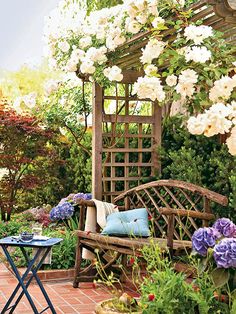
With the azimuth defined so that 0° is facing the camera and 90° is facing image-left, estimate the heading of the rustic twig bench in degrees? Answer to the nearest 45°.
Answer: approximately 45°

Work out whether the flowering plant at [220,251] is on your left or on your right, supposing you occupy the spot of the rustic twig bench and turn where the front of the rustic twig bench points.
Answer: on your left
